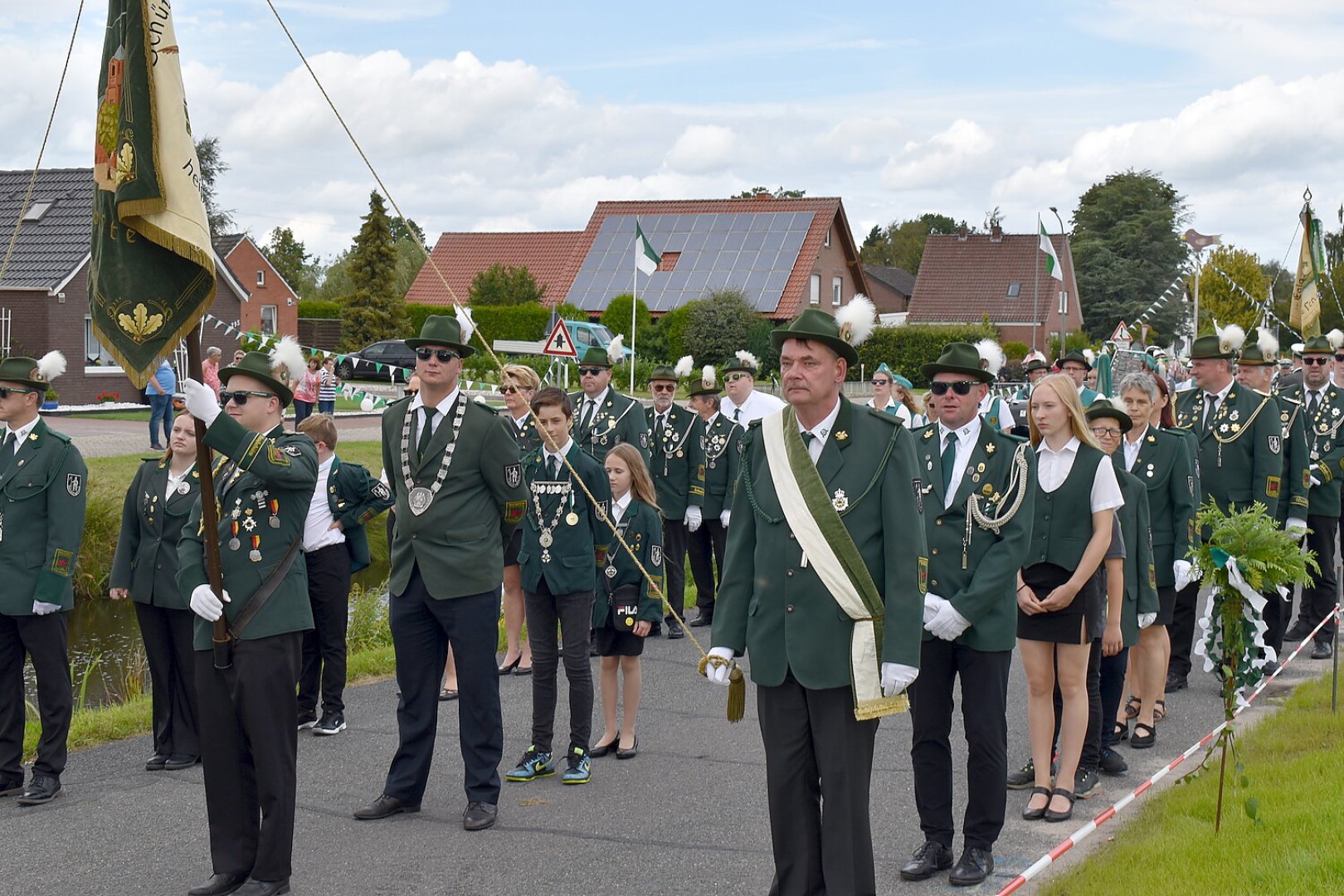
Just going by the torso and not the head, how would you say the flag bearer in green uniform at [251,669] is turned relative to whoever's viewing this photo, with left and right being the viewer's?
facing the viewer and to the left of the viewer

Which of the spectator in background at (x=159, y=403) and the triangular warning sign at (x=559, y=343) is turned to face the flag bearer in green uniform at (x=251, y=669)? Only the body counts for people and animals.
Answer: the triangular warning sign

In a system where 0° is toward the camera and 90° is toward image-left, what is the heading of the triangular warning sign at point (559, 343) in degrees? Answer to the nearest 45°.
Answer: approximately 0°

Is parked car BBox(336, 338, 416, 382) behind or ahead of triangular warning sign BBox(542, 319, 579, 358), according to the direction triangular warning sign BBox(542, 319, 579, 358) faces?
behind

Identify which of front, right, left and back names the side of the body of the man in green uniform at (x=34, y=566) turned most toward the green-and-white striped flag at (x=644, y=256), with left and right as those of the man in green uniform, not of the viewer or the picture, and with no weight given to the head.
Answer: back

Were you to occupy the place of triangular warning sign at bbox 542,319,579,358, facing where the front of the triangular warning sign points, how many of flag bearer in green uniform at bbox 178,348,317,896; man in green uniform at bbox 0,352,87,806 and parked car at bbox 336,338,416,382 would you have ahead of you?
2

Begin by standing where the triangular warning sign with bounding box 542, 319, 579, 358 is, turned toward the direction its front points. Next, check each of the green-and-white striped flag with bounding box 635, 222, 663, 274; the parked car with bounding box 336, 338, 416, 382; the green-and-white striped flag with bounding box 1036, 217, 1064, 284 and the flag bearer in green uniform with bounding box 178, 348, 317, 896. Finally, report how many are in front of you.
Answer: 1

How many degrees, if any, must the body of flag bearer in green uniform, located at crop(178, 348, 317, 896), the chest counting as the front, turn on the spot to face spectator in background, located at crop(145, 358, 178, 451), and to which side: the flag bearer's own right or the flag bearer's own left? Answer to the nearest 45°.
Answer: approximately 135° to the flag bearer's own right

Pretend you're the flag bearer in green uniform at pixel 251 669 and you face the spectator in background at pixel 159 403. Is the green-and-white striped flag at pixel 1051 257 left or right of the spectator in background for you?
right

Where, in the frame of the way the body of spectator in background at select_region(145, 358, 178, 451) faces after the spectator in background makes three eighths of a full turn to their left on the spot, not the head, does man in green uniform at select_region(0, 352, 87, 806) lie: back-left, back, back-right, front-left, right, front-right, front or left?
back-left

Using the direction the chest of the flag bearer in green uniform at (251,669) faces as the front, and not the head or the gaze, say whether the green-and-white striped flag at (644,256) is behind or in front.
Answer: behind

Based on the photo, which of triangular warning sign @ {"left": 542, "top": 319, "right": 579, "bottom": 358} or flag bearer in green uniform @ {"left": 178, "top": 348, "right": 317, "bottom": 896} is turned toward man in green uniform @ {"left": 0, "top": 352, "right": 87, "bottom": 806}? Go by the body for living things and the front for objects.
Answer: the triangular warning sign
